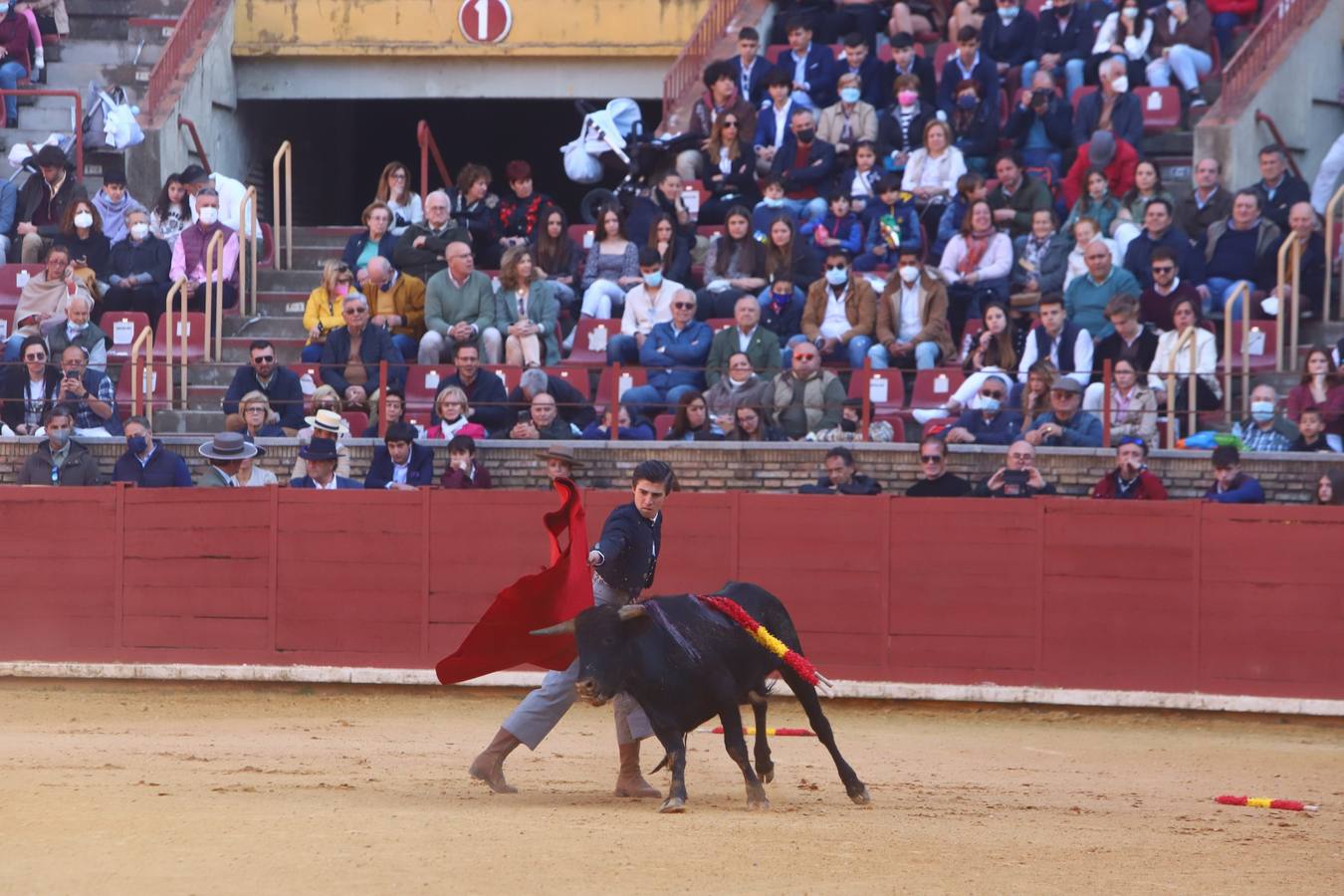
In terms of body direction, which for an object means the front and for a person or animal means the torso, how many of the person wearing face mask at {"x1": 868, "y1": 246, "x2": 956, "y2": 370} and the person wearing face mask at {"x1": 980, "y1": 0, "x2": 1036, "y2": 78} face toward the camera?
2

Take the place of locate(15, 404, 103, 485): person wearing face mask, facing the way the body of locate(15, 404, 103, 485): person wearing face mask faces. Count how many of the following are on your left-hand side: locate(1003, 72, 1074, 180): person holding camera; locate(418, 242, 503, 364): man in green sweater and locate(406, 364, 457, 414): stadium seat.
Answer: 3

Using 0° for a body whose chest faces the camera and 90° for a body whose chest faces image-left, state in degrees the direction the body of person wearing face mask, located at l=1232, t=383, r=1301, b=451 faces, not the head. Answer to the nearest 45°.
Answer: approximately 0°

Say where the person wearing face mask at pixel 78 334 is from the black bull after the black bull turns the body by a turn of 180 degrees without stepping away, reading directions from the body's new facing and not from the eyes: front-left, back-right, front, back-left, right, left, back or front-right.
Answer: left

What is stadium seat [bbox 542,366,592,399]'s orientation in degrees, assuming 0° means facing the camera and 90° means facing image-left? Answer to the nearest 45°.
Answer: approximately 0°

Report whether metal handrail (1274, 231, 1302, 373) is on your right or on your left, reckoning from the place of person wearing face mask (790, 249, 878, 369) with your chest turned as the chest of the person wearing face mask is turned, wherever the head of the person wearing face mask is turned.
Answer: on your left

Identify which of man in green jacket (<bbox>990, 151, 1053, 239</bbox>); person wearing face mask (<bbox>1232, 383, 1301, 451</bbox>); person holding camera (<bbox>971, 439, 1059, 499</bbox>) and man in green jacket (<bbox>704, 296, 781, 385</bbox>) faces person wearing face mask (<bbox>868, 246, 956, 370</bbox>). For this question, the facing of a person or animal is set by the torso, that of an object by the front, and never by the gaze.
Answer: man in green jacket (<bbox>990, 151, 1053, 239</bbox>)

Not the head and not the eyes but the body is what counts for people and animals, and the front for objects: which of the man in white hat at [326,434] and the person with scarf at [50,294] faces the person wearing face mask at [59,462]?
the person with scarf

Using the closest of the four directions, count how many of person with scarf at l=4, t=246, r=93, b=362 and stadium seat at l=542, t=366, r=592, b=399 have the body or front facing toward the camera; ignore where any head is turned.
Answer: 2
